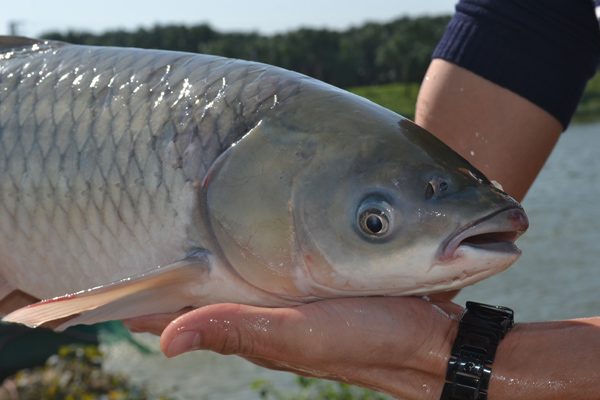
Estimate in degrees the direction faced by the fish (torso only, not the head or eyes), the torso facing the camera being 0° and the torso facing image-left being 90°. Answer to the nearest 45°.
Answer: approximately 270°
